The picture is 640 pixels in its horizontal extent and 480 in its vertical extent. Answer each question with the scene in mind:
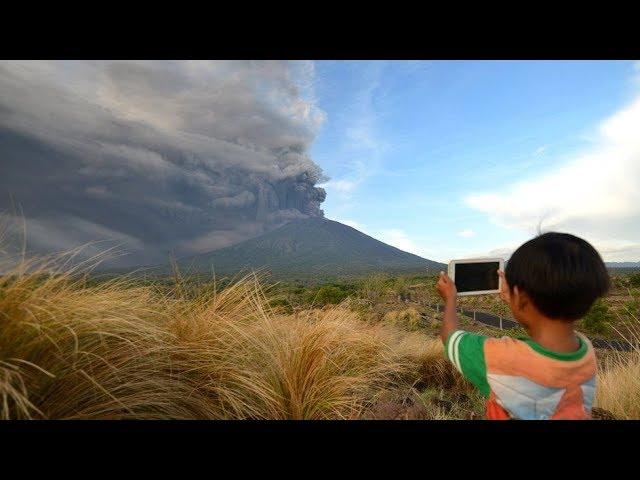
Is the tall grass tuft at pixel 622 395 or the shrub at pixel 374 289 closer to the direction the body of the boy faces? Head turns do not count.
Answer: the shrub

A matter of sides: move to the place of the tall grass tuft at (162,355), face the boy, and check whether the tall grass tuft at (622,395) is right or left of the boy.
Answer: left

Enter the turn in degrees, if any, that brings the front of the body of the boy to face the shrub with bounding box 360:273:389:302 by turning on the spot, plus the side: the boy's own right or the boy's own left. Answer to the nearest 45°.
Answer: approximately 45° to the boy's own right

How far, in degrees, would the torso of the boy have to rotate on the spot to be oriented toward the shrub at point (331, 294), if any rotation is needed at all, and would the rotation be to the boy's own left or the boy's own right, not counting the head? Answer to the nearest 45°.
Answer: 0° — they already face it

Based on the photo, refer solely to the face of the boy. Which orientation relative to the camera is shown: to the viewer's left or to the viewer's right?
to the viewer's left

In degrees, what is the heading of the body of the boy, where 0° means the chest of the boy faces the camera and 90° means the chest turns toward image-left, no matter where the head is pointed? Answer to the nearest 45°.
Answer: approximately 135°
